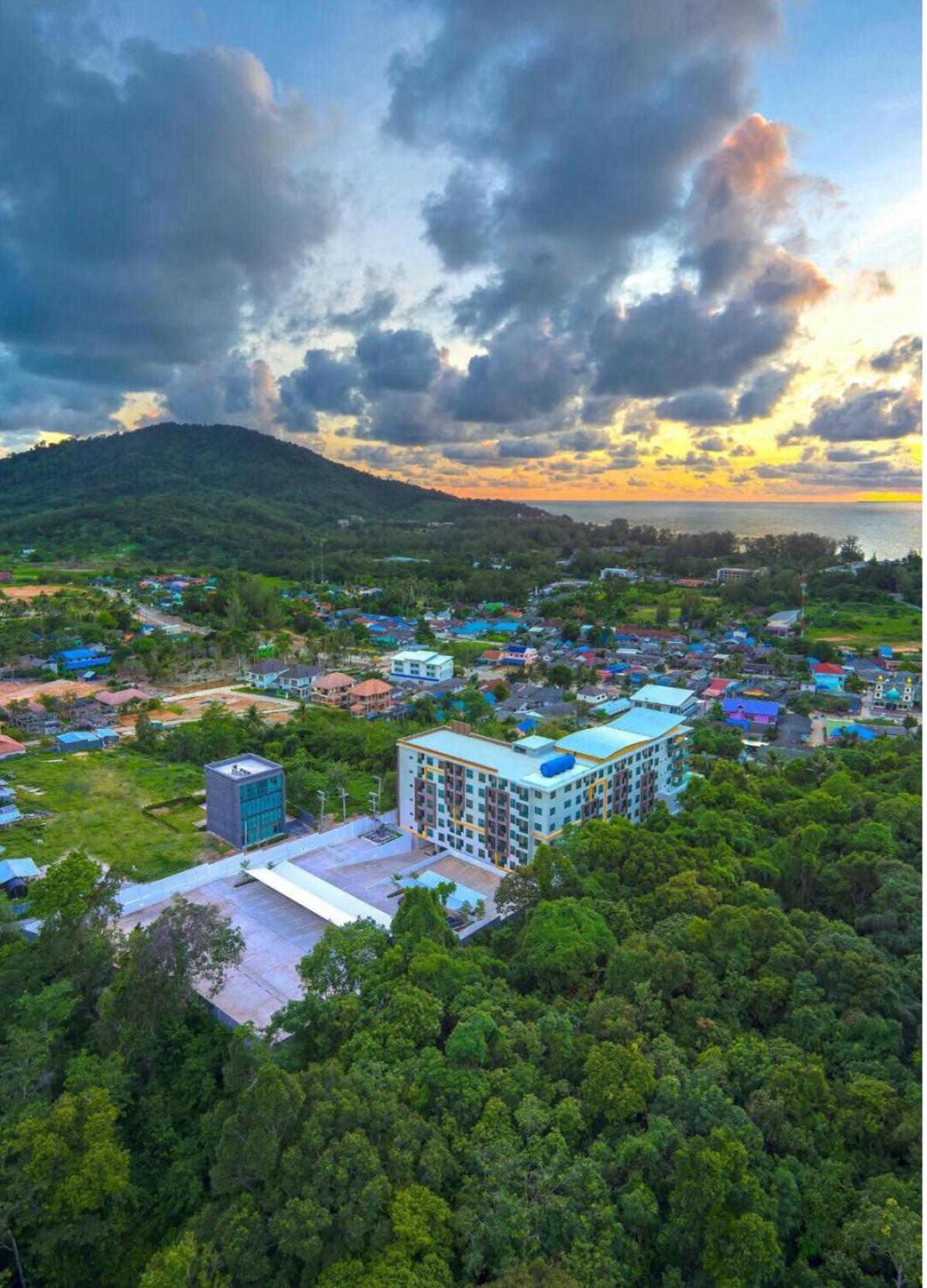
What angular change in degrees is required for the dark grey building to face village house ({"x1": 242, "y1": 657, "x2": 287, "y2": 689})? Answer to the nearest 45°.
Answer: approximately 135° to its left

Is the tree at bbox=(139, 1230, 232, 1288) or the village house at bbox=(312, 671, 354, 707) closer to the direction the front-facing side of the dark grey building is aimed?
the tree

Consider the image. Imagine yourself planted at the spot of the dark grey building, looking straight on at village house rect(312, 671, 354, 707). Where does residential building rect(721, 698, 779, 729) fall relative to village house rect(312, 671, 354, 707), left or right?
right

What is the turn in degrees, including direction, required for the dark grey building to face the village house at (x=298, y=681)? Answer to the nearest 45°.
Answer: approximately 135° to its left

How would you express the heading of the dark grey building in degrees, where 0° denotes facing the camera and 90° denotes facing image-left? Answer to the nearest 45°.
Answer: approximately 315°

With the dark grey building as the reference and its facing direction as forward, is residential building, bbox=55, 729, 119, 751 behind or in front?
behind

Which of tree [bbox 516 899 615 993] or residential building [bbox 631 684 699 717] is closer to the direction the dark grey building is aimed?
the tree

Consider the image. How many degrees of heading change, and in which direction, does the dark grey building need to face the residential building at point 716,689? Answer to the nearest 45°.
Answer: approximately 90° to its left

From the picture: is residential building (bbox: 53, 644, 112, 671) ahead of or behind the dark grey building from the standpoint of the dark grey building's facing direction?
behind

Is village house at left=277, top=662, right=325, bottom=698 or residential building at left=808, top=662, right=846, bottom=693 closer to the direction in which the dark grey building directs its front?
the residential building
